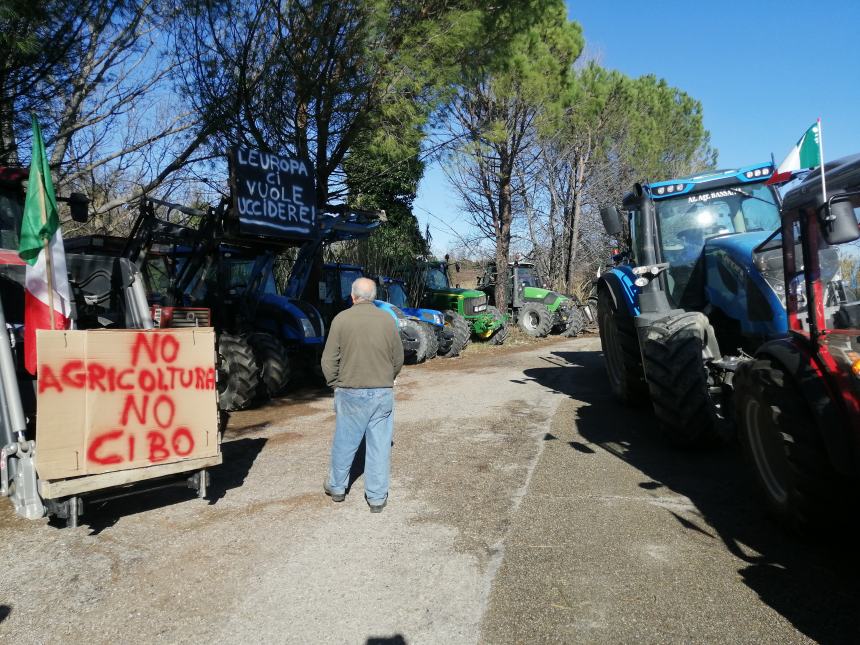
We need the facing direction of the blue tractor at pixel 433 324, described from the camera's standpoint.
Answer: facing the viewer and to the right of the viewer

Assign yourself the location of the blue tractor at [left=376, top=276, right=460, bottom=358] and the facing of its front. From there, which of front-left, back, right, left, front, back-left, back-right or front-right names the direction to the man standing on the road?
front-right

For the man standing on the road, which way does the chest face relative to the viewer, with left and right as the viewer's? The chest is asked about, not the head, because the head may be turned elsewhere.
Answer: facing away from the viewer

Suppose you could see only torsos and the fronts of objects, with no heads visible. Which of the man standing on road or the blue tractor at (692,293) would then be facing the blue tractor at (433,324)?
the man standing on road

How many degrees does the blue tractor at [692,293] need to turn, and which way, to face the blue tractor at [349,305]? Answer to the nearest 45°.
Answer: approximately 180°

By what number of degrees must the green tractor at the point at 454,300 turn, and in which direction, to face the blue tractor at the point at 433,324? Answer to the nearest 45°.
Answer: approximately 45° to its right

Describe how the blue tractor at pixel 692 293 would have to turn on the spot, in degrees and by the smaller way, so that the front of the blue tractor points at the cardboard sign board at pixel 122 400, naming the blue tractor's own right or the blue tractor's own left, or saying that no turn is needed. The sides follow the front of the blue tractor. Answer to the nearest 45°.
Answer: approximately 90° to the blue tractor's own right

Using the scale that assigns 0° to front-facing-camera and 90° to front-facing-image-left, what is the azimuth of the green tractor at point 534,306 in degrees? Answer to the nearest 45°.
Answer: approximately 315°

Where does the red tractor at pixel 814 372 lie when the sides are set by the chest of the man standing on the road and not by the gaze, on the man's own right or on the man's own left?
on the man's own right

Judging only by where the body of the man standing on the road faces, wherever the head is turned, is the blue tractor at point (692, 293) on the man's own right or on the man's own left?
on the man's own right

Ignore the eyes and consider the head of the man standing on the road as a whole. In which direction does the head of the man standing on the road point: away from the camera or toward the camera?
away from the camera

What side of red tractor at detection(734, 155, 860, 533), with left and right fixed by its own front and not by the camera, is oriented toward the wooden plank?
right

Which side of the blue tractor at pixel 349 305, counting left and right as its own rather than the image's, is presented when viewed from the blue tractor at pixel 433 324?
left

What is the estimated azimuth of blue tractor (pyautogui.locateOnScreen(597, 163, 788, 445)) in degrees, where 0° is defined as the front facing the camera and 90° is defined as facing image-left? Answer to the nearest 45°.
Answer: approximately 315°

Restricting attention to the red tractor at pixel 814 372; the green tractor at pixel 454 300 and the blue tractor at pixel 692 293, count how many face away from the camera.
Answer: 0

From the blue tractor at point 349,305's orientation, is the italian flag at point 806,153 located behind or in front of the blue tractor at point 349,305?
in front

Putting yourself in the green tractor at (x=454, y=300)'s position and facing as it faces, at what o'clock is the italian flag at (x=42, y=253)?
The italian flag is roughly at 2 o'clock from the green tractor.

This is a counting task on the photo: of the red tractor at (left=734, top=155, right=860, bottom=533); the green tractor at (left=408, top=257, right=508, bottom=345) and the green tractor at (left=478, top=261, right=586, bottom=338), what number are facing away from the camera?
0

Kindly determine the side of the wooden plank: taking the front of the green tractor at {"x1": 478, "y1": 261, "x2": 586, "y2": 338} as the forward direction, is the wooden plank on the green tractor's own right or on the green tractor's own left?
on the green tractor's own right
